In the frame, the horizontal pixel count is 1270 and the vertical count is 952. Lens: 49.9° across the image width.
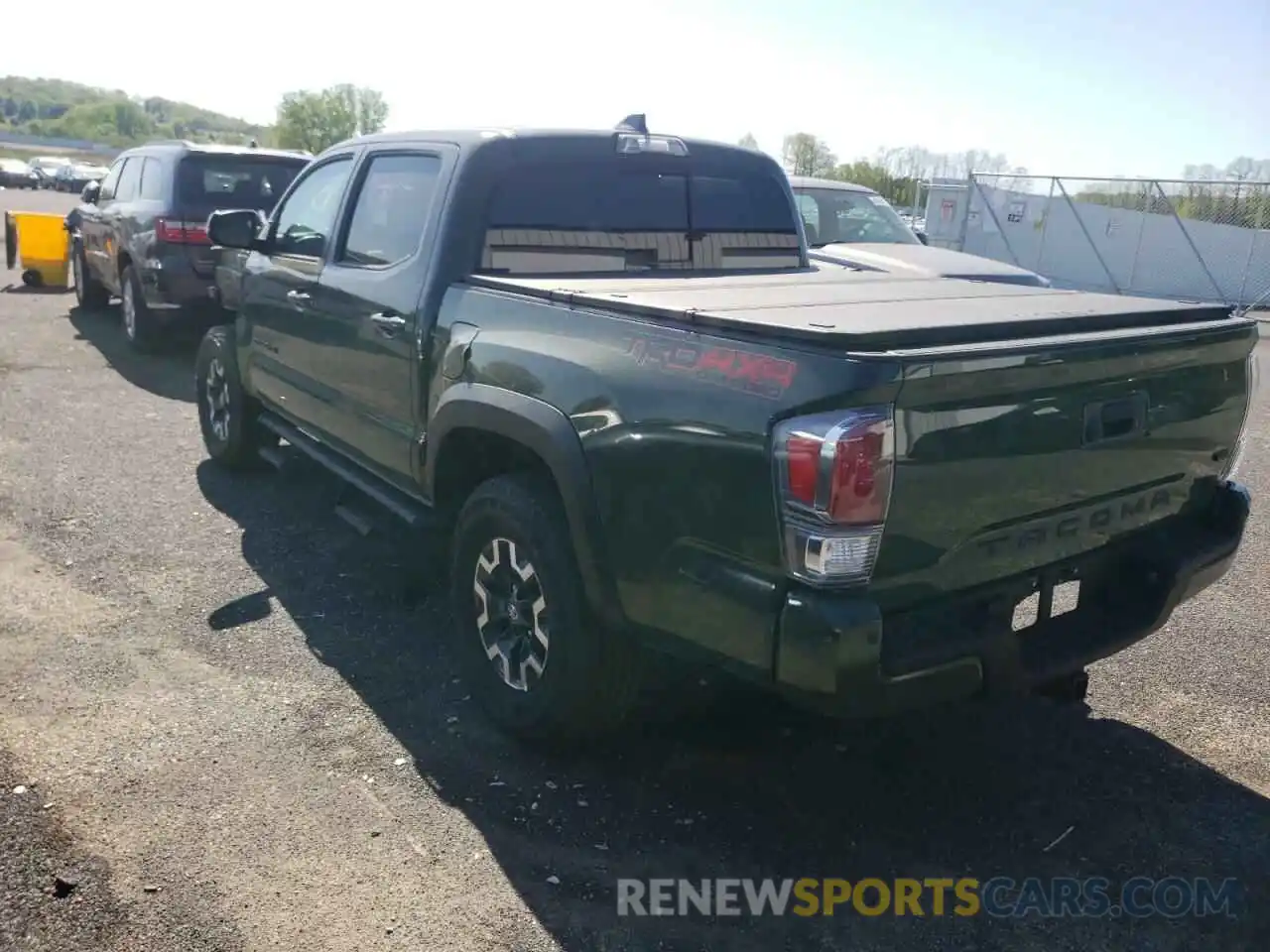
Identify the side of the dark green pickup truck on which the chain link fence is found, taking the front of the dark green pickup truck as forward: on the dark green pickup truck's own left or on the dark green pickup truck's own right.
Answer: on the dark green pickup truck's own right

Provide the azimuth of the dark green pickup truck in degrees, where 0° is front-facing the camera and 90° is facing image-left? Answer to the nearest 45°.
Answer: approximately 135°

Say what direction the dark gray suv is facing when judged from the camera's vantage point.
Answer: facing away from the viewer and to the left of the viewer

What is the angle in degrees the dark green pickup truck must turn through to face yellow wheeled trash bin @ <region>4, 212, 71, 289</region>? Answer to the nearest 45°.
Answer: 0° — it already faces it

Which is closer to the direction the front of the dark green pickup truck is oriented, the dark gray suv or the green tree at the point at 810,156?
the dark gray suv

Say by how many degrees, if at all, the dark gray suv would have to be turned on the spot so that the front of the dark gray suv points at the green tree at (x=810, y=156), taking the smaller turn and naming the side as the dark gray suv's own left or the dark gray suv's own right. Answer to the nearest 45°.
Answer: approximately 90° to the dark gray suv's own right

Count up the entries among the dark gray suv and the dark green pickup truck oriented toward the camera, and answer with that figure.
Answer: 0

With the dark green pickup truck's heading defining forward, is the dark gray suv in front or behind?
in front
